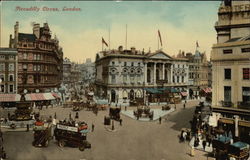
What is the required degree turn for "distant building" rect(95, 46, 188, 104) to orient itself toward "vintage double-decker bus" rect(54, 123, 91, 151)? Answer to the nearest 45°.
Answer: approximately 45° to its right

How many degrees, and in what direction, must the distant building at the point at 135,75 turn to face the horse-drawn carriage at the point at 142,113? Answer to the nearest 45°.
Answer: approximately 45° to its right

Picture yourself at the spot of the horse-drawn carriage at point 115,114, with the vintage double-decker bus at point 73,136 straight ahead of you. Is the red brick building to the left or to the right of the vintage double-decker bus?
right

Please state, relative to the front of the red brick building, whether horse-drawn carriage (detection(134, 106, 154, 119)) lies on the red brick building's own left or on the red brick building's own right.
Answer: on the red brick building's own left

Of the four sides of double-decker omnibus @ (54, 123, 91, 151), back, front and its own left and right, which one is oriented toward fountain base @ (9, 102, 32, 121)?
back
